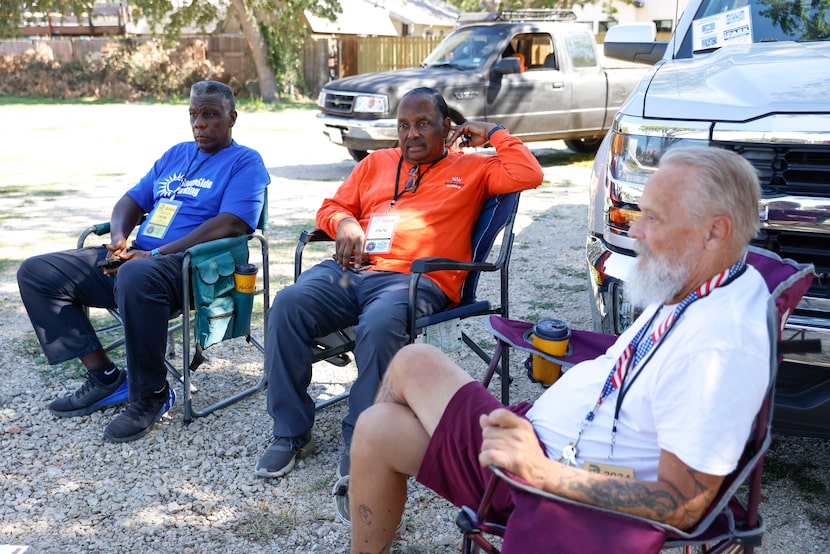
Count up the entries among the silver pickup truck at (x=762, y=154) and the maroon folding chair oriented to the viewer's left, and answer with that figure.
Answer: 1

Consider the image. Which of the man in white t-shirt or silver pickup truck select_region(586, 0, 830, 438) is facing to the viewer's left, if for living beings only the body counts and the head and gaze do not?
the man in white t-shirt

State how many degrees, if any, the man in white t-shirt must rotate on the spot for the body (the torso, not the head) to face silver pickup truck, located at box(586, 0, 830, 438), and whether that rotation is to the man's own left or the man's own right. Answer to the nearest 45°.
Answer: approximately 90° to the man's own right

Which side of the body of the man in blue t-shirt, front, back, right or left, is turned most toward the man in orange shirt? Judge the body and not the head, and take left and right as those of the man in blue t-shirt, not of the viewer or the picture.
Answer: left

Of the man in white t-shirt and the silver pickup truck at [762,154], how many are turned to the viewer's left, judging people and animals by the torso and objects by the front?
1

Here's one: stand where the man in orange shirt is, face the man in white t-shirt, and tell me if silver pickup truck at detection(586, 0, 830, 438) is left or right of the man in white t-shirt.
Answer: left

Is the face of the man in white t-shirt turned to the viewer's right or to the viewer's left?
to the viewer's left

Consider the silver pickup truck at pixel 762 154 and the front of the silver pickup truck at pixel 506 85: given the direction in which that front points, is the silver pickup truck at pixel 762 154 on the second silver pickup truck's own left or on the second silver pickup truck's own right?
on the second silver pickup truck's own left

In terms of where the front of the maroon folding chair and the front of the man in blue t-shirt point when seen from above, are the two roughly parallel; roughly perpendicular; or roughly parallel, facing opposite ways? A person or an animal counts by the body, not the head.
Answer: roughly perpendicular

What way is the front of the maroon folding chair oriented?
to the viewer's left

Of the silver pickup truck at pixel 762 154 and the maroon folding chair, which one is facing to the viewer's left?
the maroon folding chair

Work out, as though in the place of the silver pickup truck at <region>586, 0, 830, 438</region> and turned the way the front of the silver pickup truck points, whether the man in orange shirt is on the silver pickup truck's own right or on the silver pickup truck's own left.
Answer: on the silver pickup truck's own right

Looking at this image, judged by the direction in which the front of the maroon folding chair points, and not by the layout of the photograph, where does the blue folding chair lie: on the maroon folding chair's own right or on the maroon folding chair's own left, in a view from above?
on the maroon folding chair's own right

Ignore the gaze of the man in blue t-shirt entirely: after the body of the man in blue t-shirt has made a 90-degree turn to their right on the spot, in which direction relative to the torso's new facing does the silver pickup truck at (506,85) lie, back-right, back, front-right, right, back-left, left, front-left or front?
right

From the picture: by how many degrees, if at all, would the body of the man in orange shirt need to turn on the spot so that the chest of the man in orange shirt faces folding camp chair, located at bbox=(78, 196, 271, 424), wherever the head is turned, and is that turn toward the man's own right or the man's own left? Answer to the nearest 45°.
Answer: approximately 45° to the man's own right

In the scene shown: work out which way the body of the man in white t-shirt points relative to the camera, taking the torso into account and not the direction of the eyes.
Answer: to the viewer's left

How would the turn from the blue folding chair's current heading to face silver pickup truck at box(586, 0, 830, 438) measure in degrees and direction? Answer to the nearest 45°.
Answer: approximately 90° to its left

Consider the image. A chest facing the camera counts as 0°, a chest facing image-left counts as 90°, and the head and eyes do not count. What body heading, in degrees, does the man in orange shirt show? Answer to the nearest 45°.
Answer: approximately 45°
